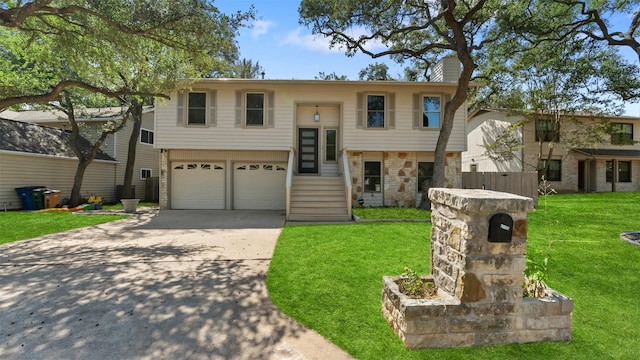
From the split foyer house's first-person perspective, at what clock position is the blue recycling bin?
The blue recycling bin is roughly at 3 o'clock from the split foyer house.

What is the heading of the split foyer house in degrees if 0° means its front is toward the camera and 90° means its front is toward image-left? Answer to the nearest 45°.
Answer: approximately 0°

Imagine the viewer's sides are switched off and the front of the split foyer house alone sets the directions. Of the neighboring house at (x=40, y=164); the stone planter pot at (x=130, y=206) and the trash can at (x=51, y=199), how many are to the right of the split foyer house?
3

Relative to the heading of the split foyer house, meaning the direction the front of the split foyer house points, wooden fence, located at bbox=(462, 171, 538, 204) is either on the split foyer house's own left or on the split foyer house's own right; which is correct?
on the split foyer house's own left

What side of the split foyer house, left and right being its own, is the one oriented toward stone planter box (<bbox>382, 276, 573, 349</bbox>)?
front

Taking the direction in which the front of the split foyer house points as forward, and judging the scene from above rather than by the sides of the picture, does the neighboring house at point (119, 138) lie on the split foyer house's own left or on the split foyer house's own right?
on the split foyer house's own right

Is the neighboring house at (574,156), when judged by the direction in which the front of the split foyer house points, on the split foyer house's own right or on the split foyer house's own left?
on the split foyer house's own left

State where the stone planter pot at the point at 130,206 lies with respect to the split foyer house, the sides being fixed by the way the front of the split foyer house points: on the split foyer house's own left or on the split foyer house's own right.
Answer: on the split foyer house's own right

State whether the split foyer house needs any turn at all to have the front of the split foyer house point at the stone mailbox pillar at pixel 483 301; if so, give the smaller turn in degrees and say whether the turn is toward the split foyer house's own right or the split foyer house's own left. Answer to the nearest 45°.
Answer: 0° — it already faces it

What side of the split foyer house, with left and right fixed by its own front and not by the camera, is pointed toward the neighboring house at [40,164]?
right

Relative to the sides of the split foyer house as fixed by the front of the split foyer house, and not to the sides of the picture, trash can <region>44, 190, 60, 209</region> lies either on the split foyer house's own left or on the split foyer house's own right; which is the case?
on the split foyer house's own right

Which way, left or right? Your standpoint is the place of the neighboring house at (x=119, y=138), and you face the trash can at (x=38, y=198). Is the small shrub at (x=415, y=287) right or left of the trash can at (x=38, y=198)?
left

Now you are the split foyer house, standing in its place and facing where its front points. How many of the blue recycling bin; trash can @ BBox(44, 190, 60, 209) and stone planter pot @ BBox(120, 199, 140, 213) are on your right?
3

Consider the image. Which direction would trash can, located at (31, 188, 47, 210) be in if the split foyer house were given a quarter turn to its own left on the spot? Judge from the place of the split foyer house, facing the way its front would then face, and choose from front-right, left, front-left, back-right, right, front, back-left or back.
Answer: back
